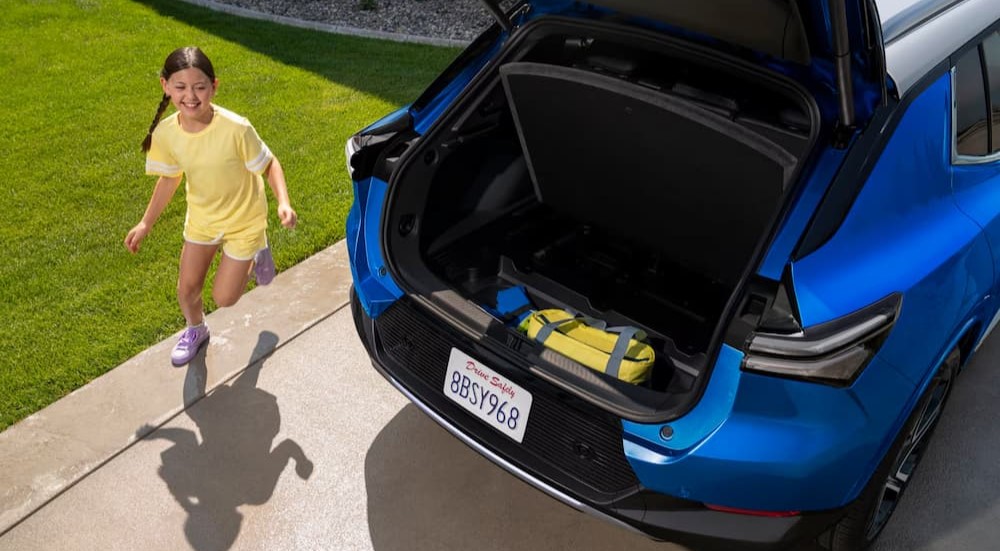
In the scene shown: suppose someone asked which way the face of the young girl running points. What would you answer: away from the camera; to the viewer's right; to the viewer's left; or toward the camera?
toward the camera

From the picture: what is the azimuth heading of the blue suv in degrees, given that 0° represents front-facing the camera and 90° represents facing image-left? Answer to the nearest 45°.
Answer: approximately 225°

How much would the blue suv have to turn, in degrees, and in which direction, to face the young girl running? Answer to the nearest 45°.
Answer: approximately 135° to its left
